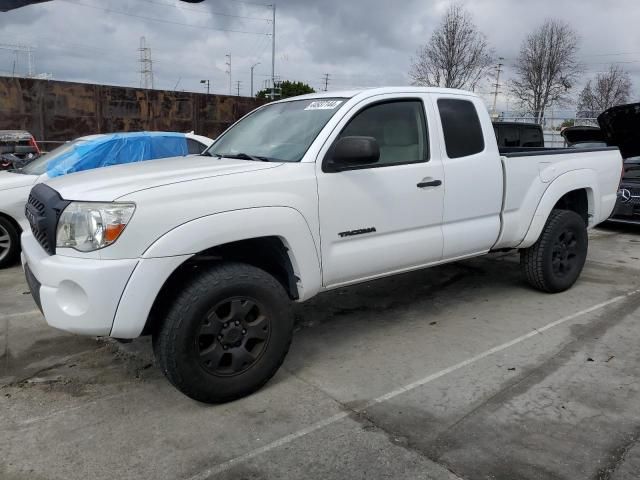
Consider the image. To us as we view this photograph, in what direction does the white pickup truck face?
facing the viewer and to the left of the viewer

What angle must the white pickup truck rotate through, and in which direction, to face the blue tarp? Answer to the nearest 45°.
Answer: approximately 90° to its right
